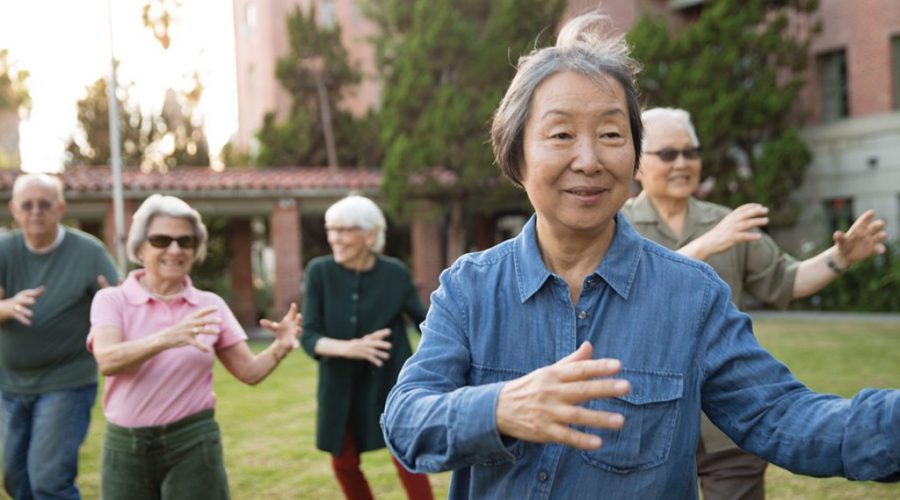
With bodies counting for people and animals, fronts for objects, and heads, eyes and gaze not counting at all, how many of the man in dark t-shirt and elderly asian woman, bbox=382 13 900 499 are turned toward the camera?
2

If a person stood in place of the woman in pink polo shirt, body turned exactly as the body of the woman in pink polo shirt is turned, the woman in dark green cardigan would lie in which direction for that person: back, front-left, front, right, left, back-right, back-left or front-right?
back-left

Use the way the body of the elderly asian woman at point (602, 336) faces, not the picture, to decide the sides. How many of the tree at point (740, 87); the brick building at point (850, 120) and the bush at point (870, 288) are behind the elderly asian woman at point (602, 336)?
3

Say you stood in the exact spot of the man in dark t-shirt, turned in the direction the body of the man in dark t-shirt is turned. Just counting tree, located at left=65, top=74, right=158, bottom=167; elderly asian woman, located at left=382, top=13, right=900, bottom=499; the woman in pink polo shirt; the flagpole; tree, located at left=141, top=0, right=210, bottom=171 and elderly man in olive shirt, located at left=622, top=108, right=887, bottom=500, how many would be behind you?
3

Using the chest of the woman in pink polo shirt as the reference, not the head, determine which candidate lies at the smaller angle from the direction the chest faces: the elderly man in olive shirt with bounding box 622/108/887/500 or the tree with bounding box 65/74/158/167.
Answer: the elderly man in olive shirt

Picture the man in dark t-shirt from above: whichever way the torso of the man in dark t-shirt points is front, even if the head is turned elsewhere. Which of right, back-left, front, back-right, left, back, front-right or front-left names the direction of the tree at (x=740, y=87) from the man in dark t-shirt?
back-left

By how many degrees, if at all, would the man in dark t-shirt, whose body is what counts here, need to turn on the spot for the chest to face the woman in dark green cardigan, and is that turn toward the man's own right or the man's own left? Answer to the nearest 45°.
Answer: approximately 90° to the man's own left

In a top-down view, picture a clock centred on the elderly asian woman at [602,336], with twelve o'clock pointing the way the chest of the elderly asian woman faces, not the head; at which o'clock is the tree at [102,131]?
The tree is roughly at 5 o'clock from the elderly asian woman.

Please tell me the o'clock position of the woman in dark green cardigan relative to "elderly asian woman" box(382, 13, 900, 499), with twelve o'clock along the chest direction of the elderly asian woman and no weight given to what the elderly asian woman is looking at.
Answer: The woman in dark green cardigan is roughly at 5 o'clock from the elderly asian woman.

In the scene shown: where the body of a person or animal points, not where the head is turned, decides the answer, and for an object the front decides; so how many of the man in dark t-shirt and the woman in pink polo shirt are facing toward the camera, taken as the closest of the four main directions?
2

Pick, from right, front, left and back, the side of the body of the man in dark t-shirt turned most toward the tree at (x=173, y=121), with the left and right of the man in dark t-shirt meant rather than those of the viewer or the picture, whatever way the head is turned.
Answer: back

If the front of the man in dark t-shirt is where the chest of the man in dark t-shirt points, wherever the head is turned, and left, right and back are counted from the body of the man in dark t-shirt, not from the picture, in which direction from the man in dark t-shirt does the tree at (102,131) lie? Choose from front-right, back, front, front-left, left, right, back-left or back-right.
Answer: back

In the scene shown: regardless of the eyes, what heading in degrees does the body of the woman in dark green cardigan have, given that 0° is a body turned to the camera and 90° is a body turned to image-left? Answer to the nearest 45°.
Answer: approximately 0°
